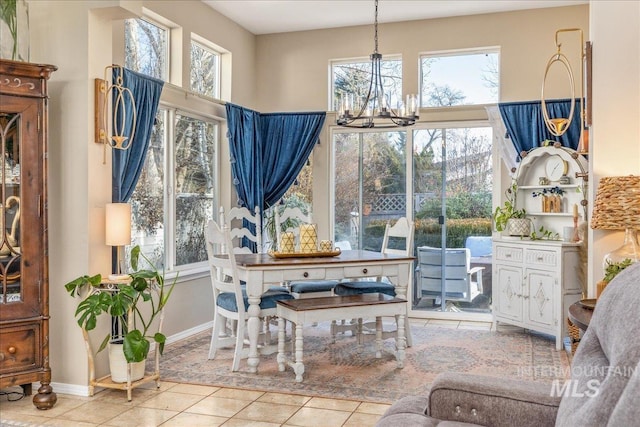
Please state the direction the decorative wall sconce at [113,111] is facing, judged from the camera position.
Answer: facing the viewer and to the right of the viewer

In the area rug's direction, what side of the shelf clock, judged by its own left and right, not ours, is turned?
front

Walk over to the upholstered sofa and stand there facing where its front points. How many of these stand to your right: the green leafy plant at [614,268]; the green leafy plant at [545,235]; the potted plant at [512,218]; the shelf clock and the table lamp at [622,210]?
5

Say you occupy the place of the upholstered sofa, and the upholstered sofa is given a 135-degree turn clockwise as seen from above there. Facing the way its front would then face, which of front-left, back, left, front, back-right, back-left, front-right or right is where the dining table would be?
left

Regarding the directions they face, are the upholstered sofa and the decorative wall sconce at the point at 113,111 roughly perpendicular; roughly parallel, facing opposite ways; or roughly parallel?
roughly parallel, facing opposite ways

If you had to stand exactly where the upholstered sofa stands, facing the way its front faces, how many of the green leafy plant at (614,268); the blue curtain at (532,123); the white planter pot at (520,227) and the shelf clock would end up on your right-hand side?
4

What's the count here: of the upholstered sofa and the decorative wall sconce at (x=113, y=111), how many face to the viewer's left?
1

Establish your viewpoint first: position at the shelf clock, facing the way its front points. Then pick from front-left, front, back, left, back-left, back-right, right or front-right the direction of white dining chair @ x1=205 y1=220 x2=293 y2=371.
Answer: front

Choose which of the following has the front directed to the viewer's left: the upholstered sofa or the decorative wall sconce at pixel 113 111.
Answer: the upholstered sofa

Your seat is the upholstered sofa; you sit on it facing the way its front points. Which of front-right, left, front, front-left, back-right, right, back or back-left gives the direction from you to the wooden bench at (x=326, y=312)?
front-right

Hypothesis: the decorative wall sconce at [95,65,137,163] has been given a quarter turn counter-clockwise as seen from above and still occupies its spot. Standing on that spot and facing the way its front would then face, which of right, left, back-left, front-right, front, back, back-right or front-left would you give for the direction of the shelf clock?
front-right

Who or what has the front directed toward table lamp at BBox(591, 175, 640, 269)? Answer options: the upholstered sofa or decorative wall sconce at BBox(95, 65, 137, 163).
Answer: the decorative wall sconce

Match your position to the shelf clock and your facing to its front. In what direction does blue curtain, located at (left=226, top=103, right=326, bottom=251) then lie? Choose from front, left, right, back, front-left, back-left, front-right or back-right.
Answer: front-right

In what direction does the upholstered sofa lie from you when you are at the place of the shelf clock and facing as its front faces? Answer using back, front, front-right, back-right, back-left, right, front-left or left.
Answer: front-left

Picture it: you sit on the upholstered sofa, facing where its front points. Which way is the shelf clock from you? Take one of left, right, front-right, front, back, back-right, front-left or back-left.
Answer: right

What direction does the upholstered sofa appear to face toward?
to the viewer's left

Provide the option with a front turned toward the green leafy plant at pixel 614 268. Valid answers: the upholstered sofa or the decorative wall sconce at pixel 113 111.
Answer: the decorative wall sconce

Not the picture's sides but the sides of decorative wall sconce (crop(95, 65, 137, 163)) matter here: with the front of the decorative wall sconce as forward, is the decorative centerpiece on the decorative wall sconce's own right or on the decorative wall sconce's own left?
on the decorative wall sconce's own left

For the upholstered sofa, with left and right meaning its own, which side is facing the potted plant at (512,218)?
right
